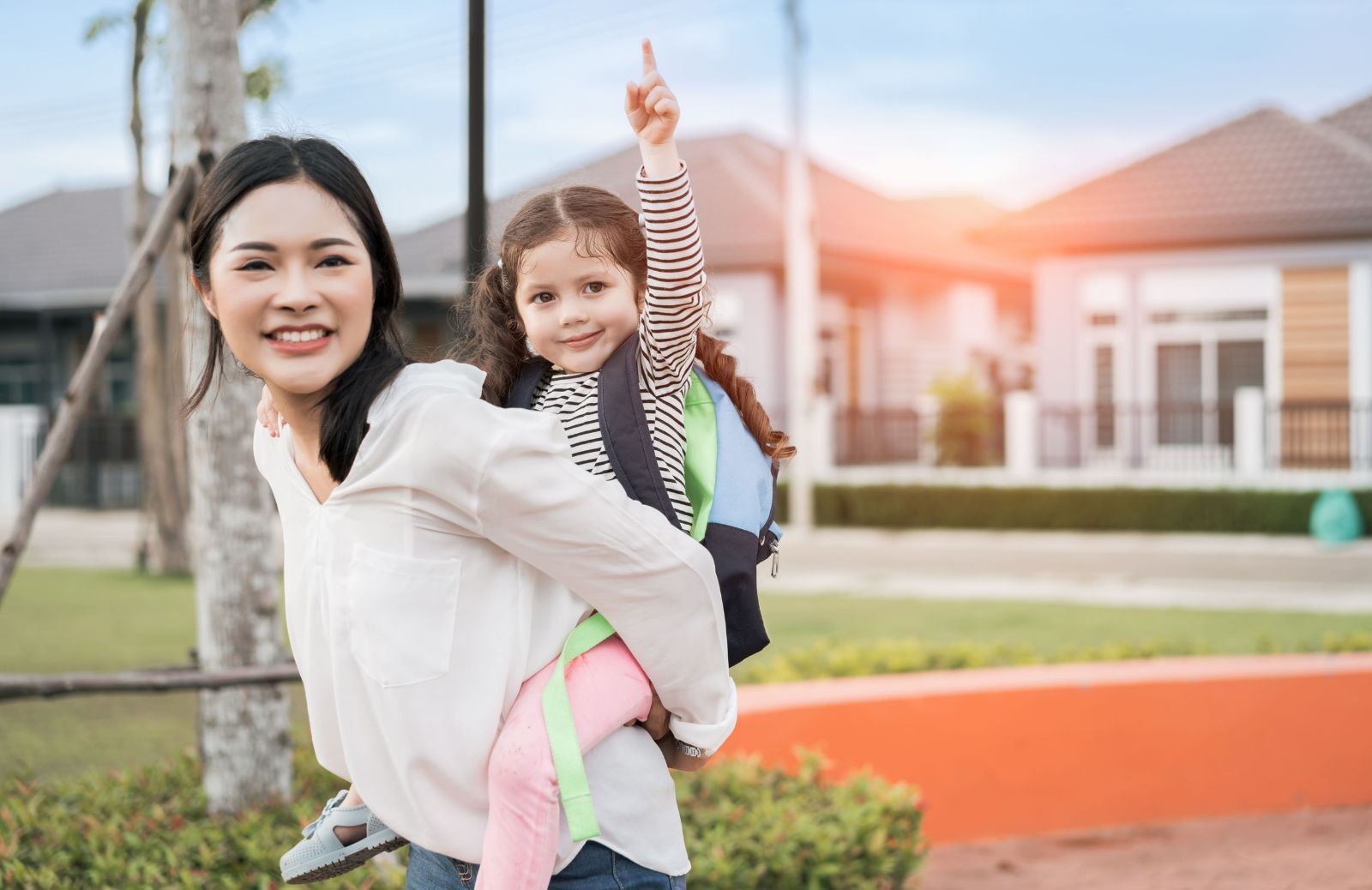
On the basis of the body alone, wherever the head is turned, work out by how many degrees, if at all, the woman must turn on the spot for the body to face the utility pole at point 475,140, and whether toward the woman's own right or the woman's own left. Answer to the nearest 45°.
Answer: approximately 135° to the woman's own right

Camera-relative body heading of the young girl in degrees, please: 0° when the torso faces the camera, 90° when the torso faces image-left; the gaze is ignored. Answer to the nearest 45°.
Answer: approximately 45°

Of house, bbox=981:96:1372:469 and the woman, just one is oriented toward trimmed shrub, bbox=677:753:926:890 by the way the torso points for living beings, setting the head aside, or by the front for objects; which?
the house

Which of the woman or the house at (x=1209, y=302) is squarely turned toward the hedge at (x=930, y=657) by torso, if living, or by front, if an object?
the house

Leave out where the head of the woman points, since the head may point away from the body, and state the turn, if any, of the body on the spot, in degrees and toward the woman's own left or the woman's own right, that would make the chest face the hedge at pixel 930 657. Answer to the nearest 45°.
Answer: approximately 180°

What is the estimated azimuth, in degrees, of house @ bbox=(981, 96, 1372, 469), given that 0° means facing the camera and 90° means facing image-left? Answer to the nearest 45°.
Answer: approximately 0°
